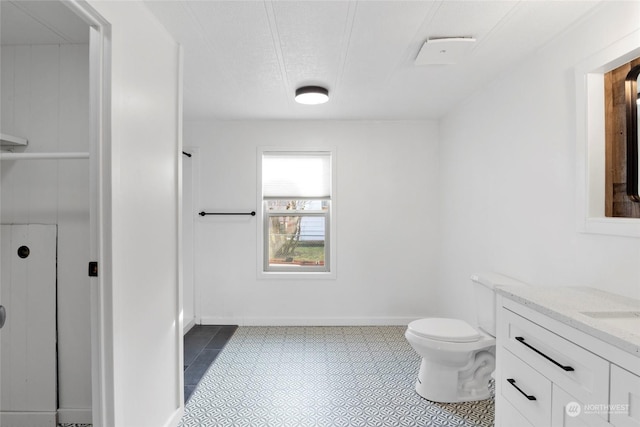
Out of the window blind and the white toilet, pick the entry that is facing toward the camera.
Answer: the window blind

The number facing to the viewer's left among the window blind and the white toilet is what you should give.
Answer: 1

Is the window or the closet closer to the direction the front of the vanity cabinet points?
the closet

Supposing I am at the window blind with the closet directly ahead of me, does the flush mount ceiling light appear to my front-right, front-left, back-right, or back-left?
front-left

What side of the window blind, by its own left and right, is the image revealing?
front

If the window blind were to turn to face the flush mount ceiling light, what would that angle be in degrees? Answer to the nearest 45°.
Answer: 0° — it already faces it

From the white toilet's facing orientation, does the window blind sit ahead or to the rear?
ahead

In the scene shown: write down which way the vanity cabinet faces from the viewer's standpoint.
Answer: facing the viewer and to the left of the viewer

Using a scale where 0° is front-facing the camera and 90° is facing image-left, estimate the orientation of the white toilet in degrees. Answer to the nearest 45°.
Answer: approximately 90°

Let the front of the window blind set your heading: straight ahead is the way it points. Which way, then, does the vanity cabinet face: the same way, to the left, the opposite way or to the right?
to the right

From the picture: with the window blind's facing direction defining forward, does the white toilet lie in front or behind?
in front

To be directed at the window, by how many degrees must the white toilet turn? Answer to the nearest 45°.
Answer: approximately 45° to its right
